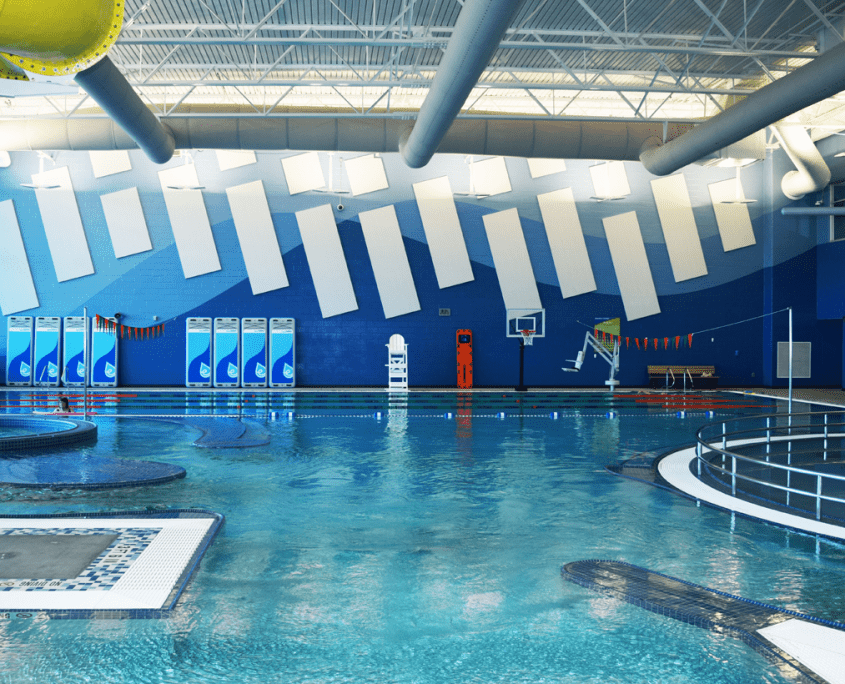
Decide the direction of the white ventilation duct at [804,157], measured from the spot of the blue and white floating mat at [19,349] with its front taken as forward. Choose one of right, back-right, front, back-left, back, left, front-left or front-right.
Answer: front-left

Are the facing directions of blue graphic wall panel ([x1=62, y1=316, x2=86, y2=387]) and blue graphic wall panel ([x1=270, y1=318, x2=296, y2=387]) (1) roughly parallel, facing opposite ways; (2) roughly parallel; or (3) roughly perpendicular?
roughly parallel

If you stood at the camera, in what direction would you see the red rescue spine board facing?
facing the viewer

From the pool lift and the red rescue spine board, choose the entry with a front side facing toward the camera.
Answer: the red rescue spine board

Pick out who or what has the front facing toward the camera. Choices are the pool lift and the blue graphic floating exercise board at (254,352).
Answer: the blue graphic floating exercise board

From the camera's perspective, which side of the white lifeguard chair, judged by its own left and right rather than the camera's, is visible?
front

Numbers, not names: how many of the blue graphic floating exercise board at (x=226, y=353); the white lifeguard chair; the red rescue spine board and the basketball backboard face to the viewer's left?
0

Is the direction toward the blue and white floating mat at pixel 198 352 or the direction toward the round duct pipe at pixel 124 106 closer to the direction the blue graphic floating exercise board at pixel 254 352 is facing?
the round duct pipe

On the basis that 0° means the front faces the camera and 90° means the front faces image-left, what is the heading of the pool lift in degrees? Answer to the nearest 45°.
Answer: approximately 90°

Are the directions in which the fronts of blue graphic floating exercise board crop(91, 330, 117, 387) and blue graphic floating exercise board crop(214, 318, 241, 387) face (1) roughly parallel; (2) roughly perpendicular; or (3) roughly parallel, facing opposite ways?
roughly parallel

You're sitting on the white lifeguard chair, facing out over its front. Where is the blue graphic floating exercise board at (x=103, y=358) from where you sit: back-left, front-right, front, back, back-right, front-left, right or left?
right

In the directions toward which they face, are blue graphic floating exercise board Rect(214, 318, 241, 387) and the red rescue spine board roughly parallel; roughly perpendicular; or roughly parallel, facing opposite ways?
roughly parallel

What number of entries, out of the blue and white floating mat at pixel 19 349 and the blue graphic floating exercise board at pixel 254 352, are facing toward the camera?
2
